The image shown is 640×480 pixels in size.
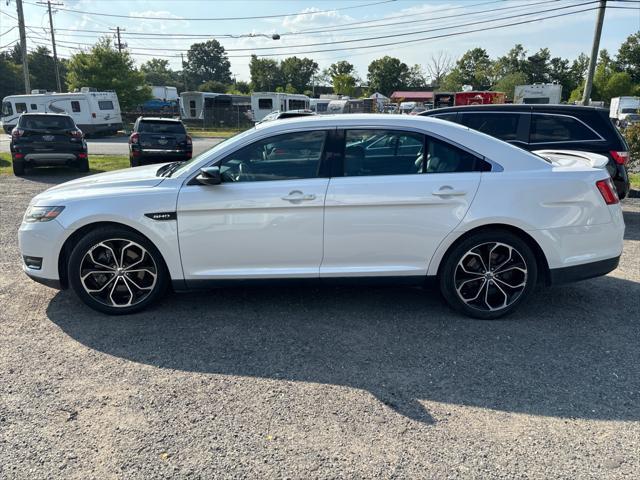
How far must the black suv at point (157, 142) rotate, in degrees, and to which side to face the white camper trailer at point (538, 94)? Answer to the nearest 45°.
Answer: approximately 45° to its right

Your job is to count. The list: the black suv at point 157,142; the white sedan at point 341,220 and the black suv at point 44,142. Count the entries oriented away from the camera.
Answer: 2

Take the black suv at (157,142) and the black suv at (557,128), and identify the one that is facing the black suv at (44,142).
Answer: the black suv at (557,128)

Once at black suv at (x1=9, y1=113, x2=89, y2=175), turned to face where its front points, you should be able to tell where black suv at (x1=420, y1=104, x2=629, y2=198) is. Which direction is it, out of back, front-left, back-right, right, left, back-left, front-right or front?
back-right

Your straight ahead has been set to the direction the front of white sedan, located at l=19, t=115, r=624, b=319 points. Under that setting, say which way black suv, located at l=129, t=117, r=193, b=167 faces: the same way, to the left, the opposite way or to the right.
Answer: to the right

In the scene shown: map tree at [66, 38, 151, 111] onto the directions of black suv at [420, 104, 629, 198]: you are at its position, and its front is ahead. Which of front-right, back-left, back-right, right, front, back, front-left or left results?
front-right

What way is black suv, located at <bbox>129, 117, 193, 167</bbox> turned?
away from the camera

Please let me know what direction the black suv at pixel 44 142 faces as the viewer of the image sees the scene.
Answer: facing away from the viewer

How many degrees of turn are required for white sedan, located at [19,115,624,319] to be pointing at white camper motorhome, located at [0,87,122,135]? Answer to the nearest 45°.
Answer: approximately 45° to its right

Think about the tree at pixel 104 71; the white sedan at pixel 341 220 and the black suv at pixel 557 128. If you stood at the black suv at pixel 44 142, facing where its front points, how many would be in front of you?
1

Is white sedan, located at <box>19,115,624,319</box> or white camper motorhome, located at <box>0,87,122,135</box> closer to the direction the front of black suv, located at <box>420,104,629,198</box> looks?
the white camper motorhome

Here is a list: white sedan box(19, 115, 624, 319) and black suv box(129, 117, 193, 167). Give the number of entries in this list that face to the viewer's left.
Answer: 1

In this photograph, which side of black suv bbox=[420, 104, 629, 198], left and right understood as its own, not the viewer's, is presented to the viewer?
left

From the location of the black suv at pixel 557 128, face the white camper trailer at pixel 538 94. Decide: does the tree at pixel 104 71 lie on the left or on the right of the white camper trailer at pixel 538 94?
left

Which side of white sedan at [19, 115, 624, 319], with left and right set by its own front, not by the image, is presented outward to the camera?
left

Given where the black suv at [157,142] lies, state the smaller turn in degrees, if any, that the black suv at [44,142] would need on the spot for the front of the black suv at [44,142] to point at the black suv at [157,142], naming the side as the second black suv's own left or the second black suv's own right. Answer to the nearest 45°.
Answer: approximately 90° to the second black suv's own right

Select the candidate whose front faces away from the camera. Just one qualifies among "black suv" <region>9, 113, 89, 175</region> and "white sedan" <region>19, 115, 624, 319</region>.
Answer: the black suv

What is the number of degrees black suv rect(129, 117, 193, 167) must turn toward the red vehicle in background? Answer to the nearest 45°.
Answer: approximately 45° to its right

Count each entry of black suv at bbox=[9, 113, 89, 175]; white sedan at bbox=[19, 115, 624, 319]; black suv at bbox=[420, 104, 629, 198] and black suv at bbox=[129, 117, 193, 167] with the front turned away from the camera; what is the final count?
2

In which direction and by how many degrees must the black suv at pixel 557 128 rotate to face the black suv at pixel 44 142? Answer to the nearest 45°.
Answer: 0° — it already faces it
